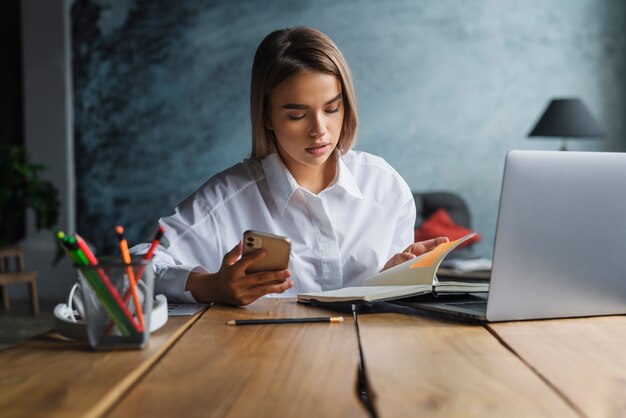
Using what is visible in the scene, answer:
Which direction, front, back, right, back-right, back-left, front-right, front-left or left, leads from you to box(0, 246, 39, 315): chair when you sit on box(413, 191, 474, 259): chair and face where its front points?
right

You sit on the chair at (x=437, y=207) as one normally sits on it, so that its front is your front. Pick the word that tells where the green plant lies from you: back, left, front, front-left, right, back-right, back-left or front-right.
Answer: right

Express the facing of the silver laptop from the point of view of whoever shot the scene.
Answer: facing away from the viewer and to the left of the viewer

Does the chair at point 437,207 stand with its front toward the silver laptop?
yes

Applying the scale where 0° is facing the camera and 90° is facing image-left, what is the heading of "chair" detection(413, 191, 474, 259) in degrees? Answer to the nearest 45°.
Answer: approximately 0°

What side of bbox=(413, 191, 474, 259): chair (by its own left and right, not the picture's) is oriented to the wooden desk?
front

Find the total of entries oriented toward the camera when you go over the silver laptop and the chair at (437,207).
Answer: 1

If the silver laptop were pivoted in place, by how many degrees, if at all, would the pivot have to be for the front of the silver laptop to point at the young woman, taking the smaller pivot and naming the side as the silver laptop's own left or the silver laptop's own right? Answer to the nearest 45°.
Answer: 0° — it already faces them

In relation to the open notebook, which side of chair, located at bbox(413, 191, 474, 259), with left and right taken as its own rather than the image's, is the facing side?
front
